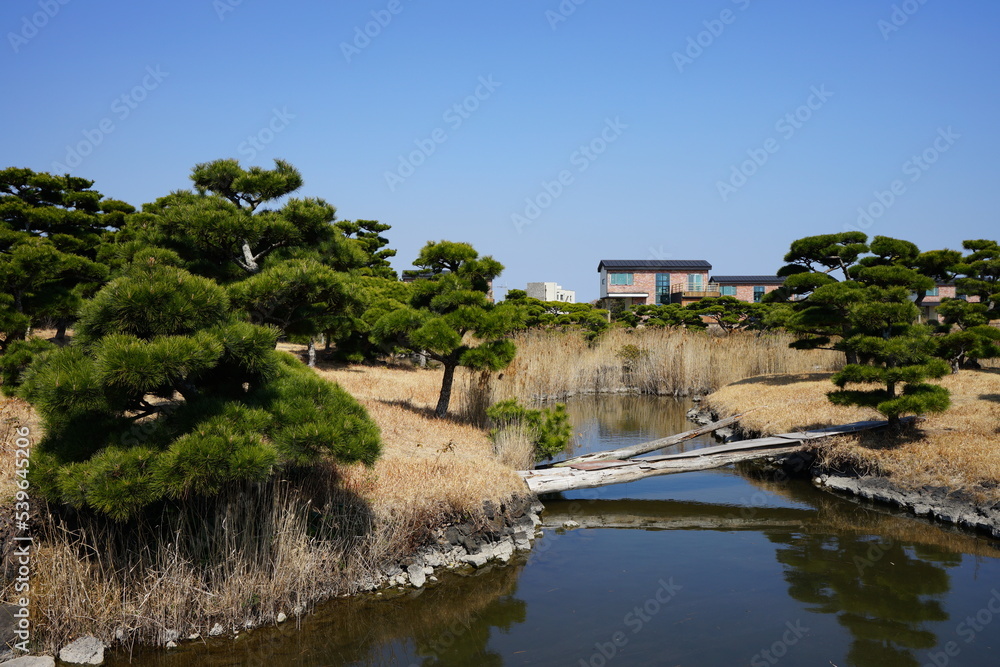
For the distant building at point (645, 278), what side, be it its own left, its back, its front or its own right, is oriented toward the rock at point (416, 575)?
front

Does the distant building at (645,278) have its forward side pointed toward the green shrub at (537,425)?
yes

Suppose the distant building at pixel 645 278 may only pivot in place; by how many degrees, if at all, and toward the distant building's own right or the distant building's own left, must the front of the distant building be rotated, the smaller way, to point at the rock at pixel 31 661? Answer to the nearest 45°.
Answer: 0° — it already faces it

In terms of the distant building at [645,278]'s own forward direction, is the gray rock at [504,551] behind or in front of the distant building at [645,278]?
in front

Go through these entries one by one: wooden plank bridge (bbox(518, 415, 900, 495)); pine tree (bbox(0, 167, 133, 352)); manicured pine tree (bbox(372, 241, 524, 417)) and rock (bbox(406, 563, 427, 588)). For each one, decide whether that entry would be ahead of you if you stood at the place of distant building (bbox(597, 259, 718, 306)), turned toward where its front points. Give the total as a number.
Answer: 4

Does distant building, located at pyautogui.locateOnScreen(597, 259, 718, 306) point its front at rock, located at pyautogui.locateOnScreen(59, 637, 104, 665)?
yes

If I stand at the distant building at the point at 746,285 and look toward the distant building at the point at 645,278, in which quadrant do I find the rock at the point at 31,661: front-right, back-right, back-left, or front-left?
front-left

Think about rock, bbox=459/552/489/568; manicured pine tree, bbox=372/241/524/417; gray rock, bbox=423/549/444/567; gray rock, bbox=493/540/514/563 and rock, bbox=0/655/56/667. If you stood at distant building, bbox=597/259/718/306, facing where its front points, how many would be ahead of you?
5

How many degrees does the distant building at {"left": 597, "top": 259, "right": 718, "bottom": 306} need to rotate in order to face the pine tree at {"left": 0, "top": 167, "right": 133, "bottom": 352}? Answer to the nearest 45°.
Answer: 0° — it already faces it

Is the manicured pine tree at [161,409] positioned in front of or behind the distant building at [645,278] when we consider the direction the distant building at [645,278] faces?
in front

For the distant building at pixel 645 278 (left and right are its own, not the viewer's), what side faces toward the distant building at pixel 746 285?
left

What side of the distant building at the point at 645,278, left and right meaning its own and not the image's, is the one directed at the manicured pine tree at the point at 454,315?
front

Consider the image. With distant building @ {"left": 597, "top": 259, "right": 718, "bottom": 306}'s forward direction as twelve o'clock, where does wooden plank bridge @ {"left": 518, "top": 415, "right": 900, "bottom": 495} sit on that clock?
The wooden plank bridge is roughly at 12 o'clock from the distant building.

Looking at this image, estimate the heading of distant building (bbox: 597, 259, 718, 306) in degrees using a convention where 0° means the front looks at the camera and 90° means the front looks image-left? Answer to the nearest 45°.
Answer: approximately 0°
